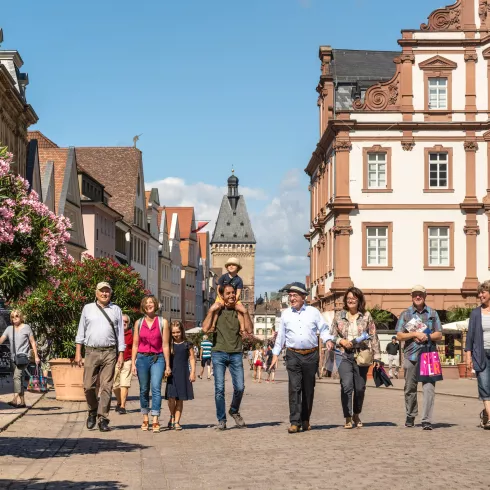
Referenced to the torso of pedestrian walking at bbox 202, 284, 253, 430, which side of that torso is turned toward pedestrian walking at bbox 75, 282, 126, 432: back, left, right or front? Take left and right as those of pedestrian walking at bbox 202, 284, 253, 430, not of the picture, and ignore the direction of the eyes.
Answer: right

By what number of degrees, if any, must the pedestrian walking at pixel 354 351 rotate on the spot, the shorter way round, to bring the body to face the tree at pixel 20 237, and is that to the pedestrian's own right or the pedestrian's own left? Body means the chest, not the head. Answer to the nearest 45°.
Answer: approximately 45° to the pedestrian's own right

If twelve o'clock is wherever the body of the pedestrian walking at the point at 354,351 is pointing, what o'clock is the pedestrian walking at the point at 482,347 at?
the pedestrian walking at the point at 482,347 is roughly at 9 o'clock from the pedestrian walking at the point at 354,351.

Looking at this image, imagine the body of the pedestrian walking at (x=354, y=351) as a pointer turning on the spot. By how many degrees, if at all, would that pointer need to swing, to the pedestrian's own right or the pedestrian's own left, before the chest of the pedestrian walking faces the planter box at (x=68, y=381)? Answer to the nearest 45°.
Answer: approximately 135° to the pedestrian's own right

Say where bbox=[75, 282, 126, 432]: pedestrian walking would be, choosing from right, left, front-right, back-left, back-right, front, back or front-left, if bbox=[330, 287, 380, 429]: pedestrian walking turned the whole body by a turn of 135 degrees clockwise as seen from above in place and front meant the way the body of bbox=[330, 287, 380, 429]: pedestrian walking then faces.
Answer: front-left

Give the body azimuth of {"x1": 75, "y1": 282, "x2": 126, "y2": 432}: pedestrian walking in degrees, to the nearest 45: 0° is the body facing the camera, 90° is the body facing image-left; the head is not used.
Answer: approximately 0°

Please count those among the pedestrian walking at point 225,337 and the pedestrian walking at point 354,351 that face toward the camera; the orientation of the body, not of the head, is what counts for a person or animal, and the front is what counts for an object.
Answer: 2

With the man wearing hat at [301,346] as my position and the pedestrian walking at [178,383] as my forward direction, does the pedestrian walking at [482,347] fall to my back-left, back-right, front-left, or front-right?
back-right
